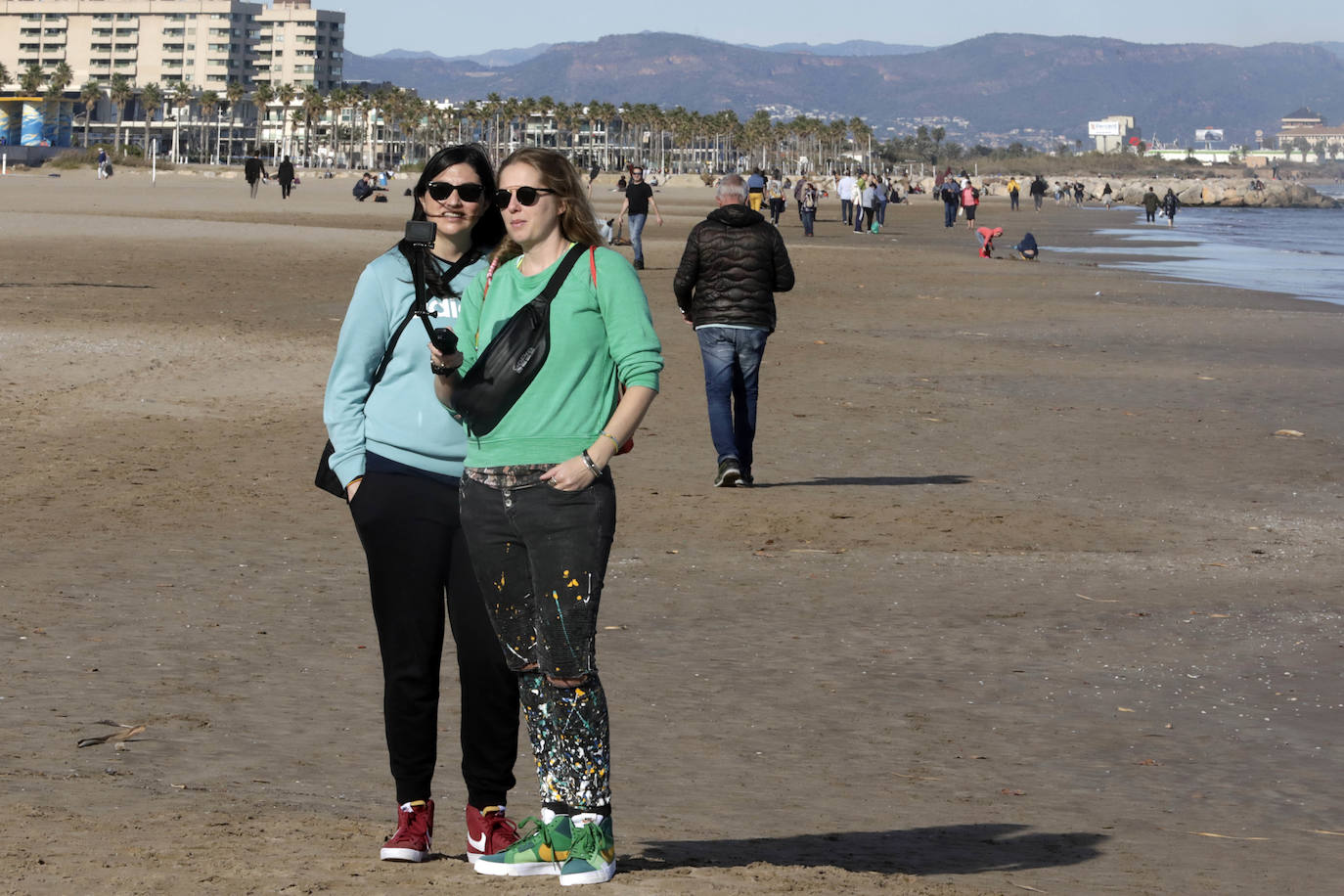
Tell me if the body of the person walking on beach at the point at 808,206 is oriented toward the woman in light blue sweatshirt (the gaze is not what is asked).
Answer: yes

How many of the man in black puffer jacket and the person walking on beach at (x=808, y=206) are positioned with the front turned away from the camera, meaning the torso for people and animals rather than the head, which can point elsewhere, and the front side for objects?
1

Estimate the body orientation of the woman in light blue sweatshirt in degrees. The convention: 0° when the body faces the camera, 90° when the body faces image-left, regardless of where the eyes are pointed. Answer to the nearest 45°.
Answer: approximately 0°

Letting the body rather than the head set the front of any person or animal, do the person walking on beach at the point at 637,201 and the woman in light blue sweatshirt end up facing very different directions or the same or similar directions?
same or similar directions

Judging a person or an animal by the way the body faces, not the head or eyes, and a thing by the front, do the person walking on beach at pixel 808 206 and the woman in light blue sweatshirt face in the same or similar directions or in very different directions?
same or similar directions

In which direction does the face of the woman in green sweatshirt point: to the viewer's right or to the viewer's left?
to the viewer's left

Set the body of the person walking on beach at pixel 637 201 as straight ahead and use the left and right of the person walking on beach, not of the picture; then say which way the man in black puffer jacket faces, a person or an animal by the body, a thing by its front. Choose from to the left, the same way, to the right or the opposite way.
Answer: the opposite way

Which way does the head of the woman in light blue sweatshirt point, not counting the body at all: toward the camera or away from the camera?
toward the camera

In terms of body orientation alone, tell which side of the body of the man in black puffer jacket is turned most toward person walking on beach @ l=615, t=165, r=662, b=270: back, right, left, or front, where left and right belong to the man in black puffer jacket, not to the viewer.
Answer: front

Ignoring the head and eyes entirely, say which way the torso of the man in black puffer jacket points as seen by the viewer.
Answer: away from the camera

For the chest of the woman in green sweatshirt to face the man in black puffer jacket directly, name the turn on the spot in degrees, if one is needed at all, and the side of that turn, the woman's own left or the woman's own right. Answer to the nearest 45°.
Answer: approximately 135° to the woman's own right

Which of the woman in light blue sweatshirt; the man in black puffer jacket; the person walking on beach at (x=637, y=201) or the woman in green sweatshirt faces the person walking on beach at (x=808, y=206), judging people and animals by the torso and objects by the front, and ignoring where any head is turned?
the man in black puffer jacket

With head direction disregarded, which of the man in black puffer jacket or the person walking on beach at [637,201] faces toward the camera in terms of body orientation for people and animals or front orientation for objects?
the person walking on beach

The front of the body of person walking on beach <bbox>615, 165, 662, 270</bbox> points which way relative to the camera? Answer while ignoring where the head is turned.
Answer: toward the camera

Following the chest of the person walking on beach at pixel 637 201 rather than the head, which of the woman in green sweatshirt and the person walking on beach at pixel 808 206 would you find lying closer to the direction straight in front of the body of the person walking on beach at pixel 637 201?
the woman in green sweatshirt

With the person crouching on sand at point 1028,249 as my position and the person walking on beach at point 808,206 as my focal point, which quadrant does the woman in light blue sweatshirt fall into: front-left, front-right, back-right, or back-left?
back-left

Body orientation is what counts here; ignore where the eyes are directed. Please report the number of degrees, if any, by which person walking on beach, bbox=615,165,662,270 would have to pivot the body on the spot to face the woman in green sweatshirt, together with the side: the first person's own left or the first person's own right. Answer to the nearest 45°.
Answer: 0° — they already face them

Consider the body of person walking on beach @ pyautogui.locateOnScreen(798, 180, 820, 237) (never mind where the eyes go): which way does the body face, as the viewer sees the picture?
toward the camera
